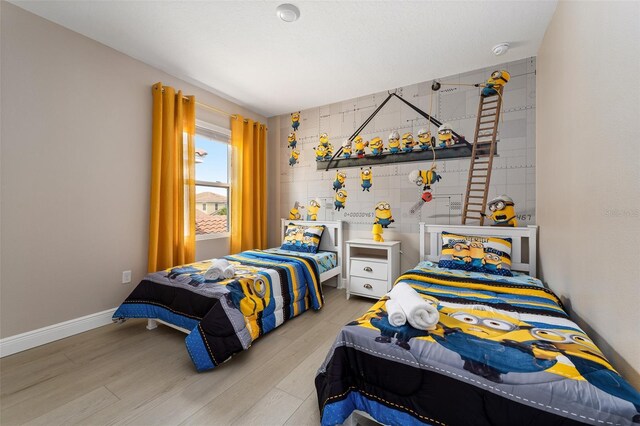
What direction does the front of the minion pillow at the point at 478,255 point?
toward the camera

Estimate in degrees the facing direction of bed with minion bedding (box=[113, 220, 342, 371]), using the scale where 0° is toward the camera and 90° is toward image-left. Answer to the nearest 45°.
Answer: approximately 45°

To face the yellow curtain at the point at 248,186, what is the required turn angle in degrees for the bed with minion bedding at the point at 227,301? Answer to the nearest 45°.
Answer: approximately 135° to its right

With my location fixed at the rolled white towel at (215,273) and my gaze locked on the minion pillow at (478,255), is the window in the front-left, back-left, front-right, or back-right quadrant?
back-left

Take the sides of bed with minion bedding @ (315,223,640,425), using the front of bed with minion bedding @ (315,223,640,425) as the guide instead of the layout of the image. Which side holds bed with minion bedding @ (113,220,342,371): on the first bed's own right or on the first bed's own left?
on the first bed's own right

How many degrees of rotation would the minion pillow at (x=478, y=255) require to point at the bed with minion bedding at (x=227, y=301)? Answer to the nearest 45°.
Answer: approximately 45° to its right

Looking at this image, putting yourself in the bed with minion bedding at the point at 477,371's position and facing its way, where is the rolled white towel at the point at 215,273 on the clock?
The rolled white towel is roughly at 3 o'clock from the bed with minion bedding.

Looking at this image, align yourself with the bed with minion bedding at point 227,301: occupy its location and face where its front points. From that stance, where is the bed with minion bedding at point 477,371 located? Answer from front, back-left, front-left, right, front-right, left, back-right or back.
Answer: left

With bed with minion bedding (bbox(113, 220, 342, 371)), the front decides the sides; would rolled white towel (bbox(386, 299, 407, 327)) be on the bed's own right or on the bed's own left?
on the bed's own left

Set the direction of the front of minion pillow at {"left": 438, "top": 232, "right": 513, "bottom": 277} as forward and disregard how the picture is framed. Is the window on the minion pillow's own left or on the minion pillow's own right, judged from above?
on the minion pillow's own right
